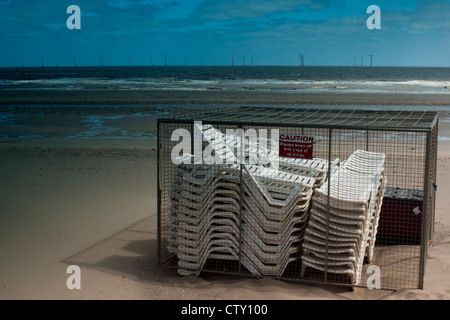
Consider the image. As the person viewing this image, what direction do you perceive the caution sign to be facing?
facing the viewer
